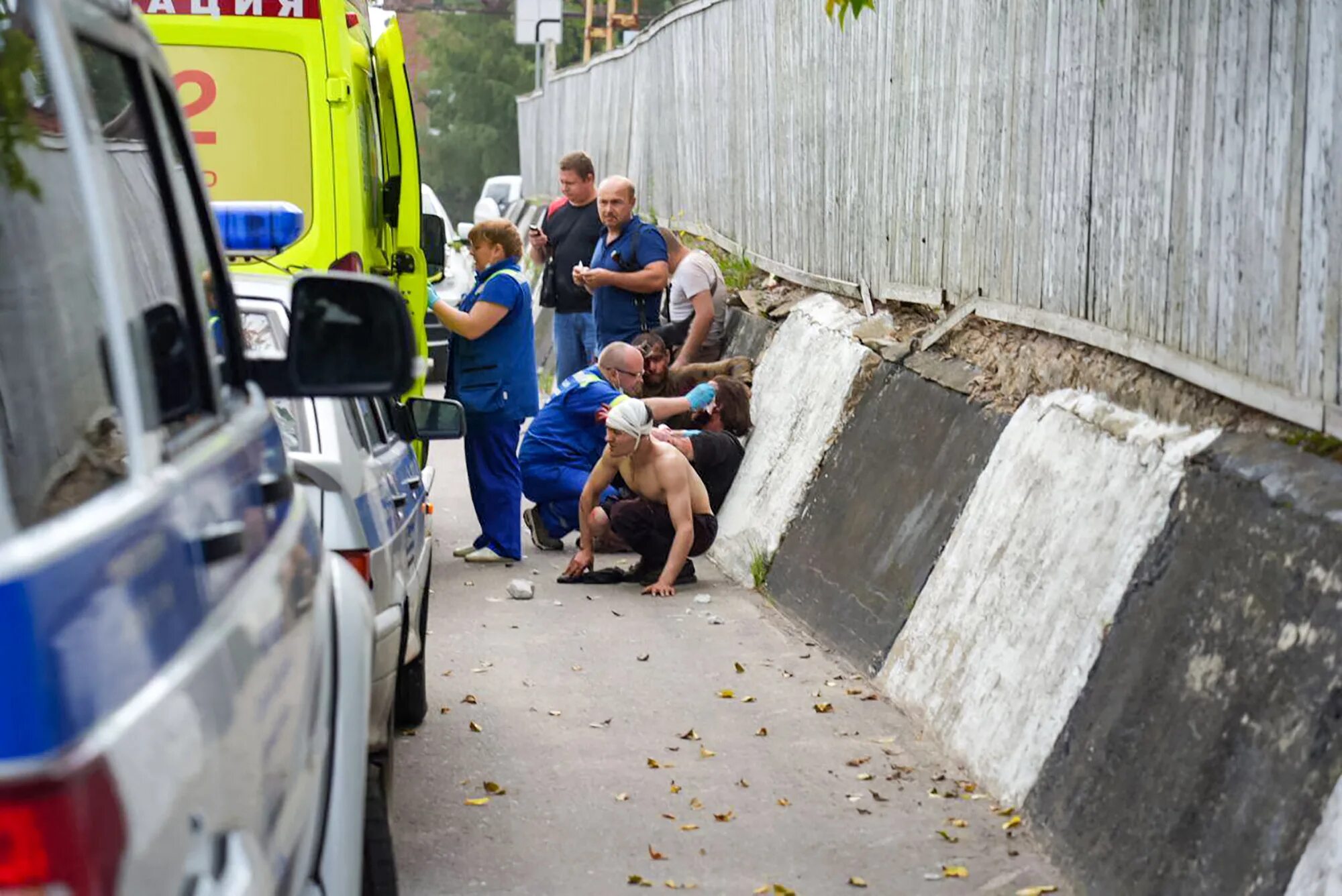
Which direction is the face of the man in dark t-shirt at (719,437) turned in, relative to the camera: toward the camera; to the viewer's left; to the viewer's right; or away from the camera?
to the viewer's left

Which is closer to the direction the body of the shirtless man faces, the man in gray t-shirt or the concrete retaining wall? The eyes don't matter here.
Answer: the concrete retaining wall

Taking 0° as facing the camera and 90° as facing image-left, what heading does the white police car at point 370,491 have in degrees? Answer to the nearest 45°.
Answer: approximately 180°

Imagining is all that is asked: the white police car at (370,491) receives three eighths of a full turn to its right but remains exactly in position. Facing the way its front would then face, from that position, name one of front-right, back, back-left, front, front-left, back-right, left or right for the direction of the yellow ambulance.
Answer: back-left

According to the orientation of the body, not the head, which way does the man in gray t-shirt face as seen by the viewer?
to the viewer's left

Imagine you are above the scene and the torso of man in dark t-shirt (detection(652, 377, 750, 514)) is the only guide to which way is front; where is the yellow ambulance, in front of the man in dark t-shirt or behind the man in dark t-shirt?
in front

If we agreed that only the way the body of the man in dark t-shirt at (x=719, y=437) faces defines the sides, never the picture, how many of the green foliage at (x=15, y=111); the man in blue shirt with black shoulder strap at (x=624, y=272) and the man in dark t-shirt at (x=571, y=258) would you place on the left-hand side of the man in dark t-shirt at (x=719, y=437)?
1
